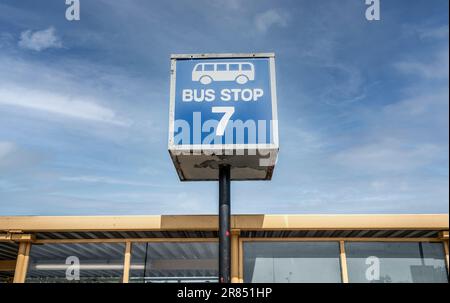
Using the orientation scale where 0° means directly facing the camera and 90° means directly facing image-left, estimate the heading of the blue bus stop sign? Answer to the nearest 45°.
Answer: approximately 0°
